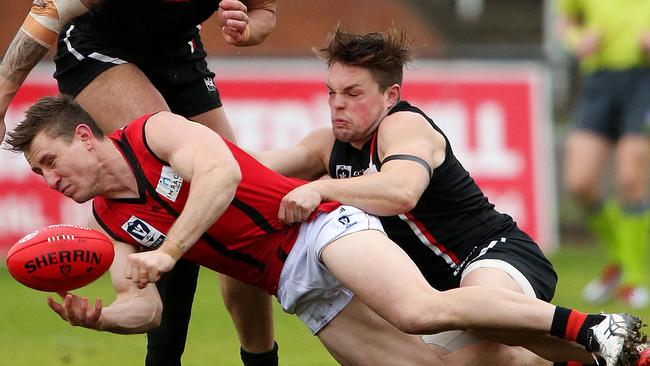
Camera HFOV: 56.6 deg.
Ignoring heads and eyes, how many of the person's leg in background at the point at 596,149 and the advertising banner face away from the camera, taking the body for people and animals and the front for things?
0

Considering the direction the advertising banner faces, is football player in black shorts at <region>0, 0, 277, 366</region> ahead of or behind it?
ahead

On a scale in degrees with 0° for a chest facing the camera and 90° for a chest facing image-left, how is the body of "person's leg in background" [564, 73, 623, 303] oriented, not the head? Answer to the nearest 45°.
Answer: approximately 45°

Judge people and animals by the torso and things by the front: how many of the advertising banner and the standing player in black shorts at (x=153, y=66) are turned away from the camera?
0

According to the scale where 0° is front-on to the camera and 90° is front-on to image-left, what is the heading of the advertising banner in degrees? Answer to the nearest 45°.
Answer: approximately 0°

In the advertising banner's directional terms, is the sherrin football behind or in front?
in front
